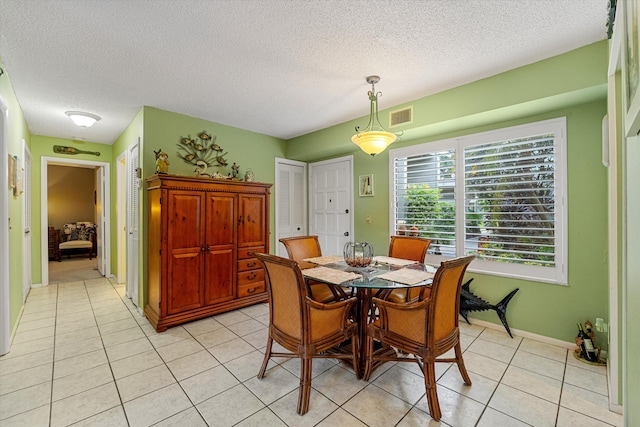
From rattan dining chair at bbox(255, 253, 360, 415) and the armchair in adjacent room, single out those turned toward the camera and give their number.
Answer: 1

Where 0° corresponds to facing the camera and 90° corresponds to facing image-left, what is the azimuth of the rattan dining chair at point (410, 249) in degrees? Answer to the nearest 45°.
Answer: approximately 45°

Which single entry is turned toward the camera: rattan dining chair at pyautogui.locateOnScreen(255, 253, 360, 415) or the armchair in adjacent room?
the armchair in adjacent room

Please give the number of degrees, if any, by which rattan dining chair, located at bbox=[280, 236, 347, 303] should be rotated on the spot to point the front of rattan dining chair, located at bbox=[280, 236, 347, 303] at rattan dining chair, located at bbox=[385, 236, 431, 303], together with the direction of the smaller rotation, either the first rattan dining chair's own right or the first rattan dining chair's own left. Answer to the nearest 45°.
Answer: approximately 45° to the first rattan dining chair's own left

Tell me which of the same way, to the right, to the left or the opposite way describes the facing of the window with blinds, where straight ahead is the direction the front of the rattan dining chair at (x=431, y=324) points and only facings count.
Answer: to the left

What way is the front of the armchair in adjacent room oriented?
toward the camera

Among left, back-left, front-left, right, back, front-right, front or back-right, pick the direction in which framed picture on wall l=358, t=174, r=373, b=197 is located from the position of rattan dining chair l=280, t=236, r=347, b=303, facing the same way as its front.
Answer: left

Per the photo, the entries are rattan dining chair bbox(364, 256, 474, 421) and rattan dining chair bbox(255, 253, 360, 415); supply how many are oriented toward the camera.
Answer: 0

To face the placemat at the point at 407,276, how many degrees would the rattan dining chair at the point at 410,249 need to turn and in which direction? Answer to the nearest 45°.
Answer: approximately 45° to its left

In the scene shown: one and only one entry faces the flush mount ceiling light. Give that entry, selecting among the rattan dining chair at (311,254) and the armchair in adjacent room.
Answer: the armchair in adjacent room

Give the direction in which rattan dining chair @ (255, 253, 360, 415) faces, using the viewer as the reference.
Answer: facing away from the viewer and to the right of the viewer

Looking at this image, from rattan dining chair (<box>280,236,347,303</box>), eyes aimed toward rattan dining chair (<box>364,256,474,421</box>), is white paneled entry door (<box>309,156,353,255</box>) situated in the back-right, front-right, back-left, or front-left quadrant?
back-left

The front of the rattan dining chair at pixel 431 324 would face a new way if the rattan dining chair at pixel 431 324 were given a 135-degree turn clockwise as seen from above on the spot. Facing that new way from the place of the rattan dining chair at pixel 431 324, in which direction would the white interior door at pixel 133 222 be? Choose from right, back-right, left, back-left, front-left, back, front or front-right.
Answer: back

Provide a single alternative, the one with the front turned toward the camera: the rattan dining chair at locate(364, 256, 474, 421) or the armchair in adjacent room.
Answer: the armchair in adjacent room

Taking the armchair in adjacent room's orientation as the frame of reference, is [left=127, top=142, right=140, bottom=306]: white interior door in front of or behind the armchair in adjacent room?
in front

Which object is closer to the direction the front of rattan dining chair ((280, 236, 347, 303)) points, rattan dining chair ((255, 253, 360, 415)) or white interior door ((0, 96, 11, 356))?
the rattan dining chair

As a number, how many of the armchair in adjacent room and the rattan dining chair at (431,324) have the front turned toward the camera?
1

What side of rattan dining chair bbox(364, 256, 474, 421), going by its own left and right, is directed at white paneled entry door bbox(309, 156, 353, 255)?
front

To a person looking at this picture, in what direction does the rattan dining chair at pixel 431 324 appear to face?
facing away from the viewer and to the left of the viewer

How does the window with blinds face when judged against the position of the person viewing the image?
facing the viewer and to the left of the viewer
